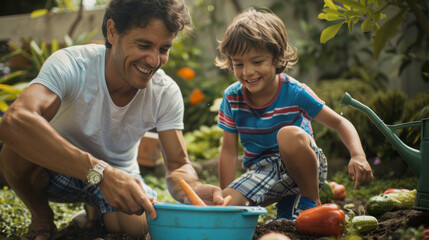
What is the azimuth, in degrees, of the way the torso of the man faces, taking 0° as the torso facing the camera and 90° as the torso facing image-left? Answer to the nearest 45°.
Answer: approximately 315°

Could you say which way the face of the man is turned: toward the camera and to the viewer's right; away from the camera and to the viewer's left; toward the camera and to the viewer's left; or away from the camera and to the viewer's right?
toward the camera and to the viewer's right

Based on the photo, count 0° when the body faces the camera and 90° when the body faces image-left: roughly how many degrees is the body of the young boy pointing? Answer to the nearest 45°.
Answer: approximately 45°

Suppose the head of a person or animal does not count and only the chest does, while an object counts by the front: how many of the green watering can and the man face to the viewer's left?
1

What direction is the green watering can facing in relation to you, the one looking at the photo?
facing to the left of the viewer

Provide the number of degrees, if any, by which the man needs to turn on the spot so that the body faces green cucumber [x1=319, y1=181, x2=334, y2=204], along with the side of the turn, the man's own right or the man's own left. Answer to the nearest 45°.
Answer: approximately 45° to the man's own left

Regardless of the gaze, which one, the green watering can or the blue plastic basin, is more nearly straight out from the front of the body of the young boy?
the blue plastic basin

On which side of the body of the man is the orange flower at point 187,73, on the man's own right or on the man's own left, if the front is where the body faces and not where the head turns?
on the man's own left

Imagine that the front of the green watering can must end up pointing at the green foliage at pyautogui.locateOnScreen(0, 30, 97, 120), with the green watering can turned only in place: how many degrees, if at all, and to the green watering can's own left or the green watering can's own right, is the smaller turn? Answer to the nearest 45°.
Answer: approximately 45° to the green watering can's own right

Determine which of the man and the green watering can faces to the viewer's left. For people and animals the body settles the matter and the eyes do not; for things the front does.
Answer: the green watering can
